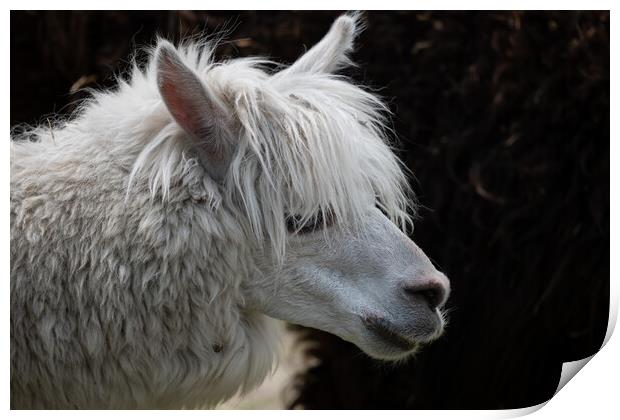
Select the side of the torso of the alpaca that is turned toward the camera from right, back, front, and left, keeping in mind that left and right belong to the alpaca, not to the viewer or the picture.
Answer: right
